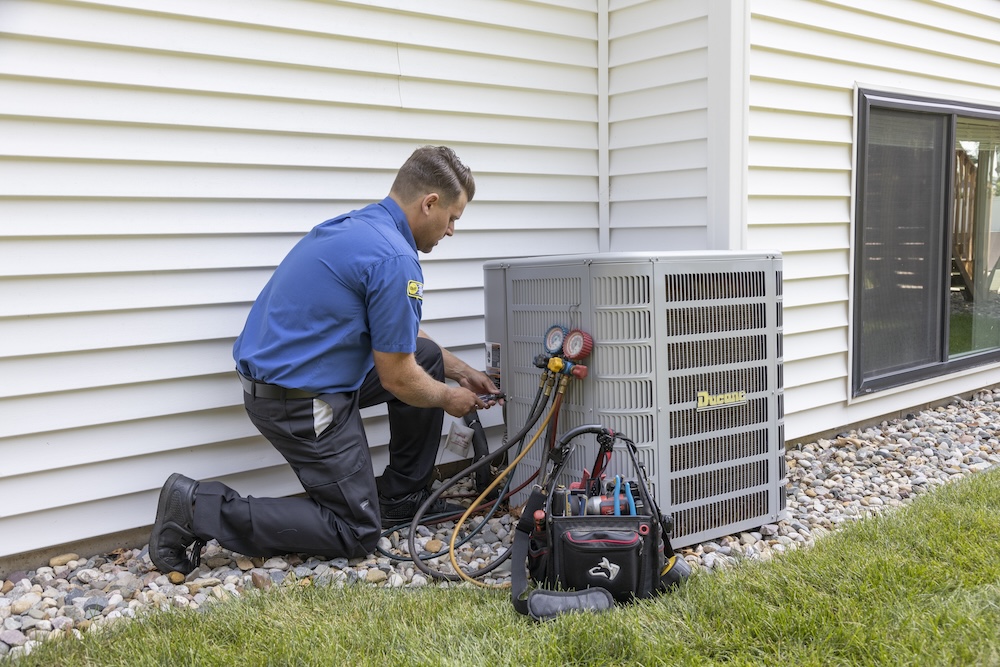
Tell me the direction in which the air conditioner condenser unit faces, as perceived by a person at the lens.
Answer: facing the viewer and to the right of the viewer

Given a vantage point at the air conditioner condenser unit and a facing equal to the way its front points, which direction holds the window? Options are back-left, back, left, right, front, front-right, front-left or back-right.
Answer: left

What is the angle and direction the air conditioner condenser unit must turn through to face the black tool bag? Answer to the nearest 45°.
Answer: approximately 45° to its right

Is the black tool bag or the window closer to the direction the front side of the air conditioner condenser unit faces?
the black tool bag
